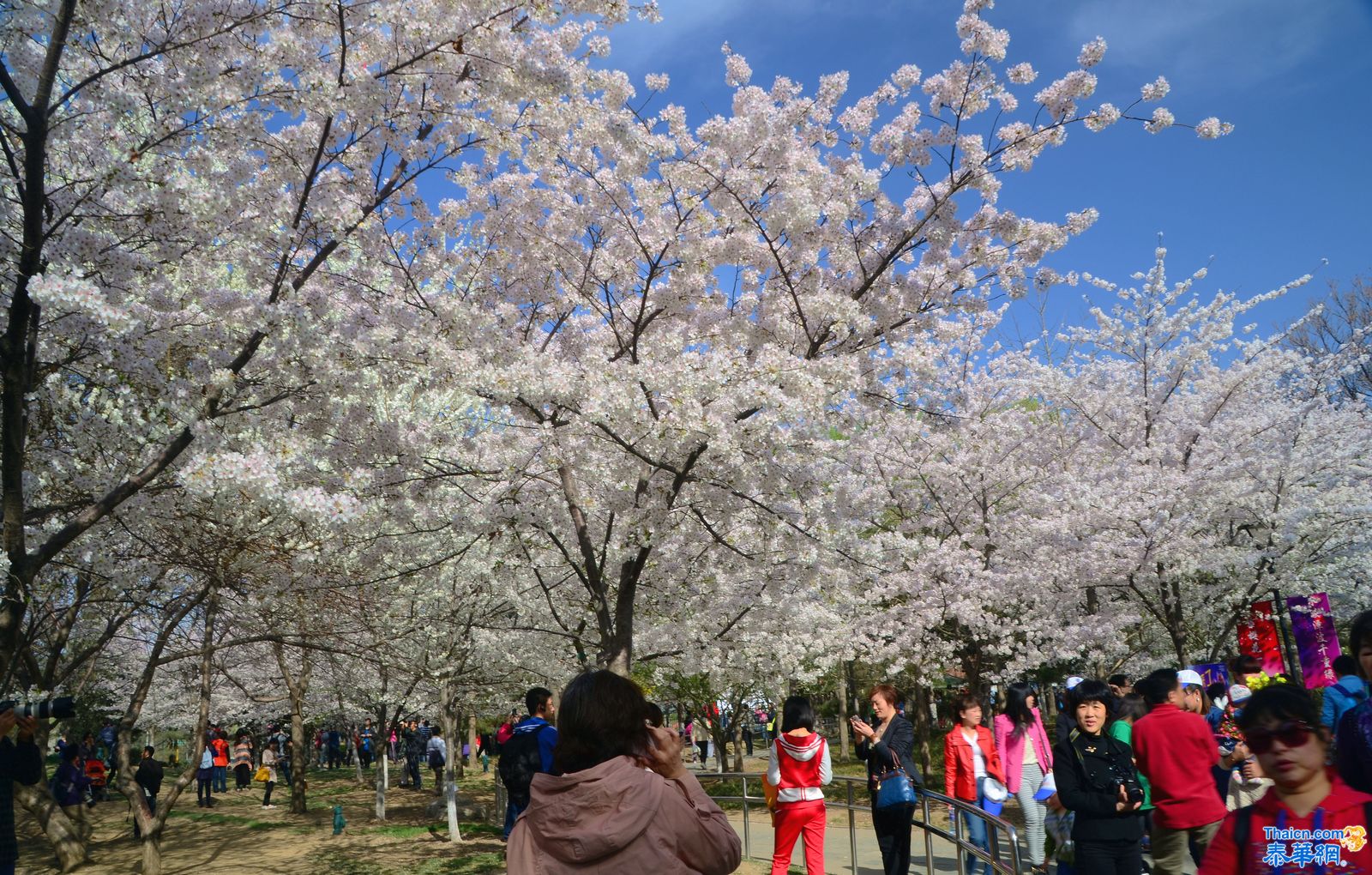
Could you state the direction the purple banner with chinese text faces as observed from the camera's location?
facing the viewer

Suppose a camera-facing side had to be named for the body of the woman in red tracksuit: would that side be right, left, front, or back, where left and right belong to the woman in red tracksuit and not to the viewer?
back

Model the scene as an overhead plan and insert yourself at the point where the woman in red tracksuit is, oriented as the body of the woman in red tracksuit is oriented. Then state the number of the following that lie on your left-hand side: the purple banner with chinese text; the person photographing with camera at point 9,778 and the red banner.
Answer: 1

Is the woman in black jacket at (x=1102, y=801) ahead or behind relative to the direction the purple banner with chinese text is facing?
ahead

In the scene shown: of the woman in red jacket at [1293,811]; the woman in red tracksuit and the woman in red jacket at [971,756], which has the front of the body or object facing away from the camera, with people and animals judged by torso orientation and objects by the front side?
the woman in red tracksuit

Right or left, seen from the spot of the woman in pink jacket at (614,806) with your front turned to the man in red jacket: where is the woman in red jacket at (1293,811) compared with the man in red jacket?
right

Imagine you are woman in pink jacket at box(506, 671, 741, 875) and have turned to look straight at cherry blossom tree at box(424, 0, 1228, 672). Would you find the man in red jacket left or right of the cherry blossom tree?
right

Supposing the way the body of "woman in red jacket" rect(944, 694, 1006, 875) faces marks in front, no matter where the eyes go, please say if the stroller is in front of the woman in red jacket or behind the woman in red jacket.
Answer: behind

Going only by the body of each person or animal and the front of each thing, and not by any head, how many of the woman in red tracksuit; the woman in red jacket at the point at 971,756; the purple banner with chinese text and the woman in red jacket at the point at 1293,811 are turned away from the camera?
1

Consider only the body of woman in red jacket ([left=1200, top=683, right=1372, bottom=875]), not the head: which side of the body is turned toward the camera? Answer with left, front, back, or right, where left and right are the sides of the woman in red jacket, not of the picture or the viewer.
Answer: front

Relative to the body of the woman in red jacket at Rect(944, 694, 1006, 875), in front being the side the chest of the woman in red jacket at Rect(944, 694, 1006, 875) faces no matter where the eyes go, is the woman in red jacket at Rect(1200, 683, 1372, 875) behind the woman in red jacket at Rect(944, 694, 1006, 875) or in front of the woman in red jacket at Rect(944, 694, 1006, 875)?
in front

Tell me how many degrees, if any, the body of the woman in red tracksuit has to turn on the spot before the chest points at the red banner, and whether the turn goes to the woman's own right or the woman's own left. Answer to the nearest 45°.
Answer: approximately 45° to the woman's own right

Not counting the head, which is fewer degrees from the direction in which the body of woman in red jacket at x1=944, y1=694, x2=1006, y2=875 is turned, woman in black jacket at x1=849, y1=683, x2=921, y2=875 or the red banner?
the woman in black jacket

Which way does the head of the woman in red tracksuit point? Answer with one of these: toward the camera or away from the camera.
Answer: away from the camera
